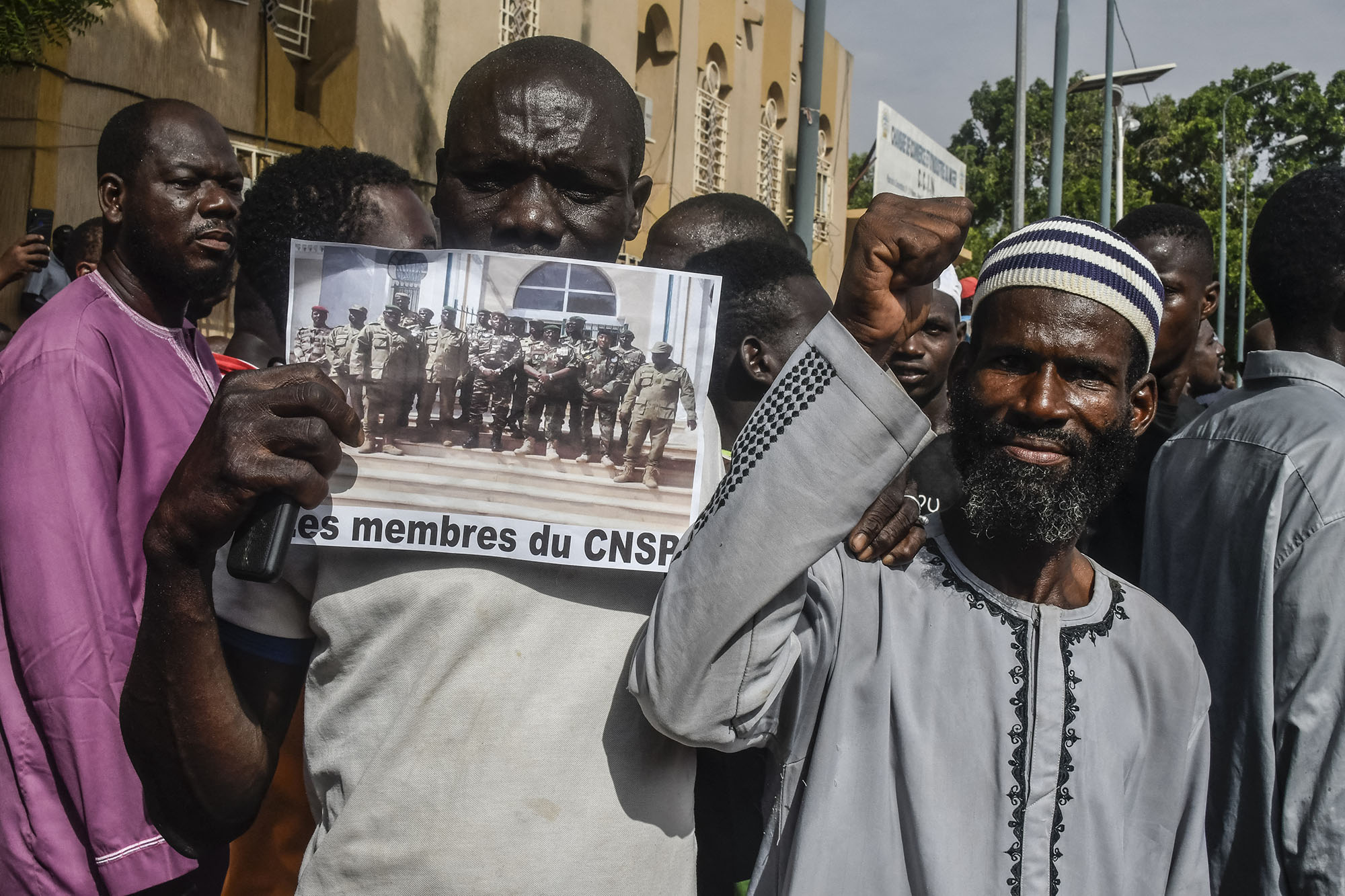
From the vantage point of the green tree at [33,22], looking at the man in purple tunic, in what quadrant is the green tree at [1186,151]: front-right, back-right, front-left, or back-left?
back-left

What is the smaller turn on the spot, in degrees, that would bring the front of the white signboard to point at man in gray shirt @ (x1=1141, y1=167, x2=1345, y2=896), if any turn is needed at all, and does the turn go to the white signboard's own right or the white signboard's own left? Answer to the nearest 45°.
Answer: approximately 45° to the white signboard's own right

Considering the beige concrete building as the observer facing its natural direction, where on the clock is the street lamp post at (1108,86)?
The street lamp post is roughly at 10 o'clock from the beige concrete building.

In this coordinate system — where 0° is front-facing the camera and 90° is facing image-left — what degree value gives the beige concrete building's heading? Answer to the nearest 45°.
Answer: approximately 315°

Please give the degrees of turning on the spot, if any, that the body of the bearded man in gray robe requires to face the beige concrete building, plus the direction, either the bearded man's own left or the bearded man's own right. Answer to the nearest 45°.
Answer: approximately 135° to the bearded man's own right

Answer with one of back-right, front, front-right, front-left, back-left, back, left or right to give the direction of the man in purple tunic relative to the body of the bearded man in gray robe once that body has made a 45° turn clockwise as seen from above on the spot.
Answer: front-right

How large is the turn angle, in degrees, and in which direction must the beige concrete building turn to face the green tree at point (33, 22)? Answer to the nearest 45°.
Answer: approximately 45° to its right

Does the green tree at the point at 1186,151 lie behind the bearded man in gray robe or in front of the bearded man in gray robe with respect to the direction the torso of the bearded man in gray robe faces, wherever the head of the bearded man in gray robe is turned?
behind

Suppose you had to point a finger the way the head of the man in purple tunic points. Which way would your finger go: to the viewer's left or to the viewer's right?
to the viewer's right

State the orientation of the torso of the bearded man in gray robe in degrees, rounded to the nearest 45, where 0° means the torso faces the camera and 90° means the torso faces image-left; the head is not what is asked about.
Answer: approximately 0°

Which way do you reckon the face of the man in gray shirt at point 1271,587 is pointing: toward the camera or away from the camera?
away from the camera

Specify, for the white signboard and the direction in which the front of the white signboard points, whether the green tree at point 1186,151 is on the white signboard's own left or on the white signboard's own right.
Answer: on the white signboard's own left

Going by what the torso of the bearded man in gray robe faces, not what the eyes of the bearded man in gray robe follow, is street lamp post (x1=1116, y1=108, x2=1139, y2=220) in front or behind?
behind
